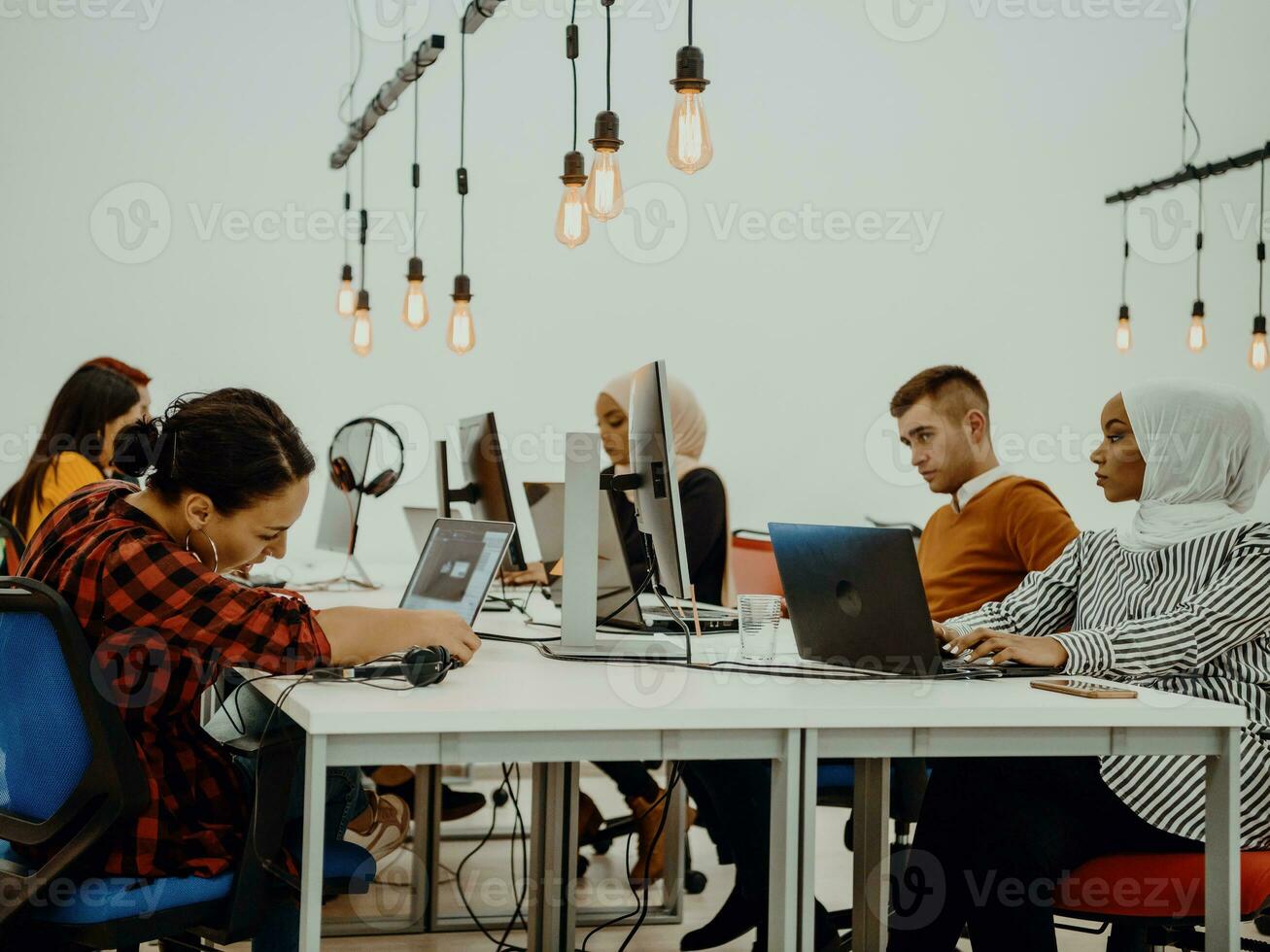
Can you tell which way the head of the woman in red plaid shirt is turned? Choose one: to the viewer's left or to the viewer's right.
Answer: to the viewer's right

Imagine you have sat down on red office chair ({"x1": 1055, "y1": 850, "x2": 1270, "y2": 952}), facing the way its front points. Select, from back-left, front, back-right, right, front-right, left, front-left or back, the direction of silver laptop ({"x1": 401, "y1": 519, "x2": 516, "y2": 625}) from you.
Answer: front

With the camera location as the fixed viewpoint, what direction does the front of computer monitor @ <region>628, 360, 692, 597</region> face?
facing to the right of the viewer

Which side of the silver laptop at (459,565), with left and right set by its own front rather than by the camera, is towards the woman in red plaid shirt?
front

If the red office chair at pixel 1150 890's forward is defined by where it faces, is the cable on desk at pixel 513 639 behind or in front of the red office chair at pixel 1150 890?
in front

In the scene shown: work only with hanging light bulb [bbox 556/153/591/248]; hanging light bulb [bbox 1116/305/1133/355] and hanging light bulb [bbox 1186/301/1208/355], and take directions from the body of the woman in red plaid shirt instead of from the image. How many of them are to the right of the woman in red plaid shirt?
0

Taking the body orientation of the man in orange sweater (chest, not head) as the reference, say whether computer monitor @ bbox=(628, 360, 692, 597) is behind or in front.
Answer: in front

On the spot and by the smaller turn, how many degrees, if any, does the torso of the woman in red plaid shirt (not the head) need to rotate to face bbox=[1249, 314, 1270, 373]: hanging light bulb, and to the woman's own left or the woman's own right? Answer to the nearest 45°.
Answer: approximately 45° to the woman's own left

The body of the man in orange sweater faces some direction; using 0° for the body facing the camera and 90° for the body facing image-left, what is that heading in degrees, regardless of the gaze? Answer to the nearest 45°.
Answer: approximately 45°

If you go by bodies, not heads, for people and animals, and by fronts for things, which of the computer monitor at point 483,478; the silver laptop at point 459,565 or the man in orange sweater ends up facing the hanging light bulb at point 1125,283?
the computer monitor

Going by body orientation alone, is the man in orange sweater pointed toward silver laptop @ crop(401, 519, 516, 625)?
yes

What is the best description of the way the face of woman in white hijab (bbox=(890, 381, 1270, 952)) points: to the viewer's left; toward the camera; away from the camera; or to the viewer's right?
to the viewer's left

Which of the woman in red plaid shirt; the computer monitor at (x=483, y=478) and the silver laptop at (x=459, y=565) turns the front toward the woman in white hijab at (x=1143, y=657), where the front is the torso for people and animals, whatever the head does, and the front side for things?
the woman in red plaid shirt

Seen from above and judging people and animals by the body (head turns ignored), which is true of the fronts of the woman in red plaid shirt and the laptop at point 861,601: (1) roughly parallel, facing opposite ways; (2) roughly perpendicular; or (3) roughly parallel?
roughly parallel
